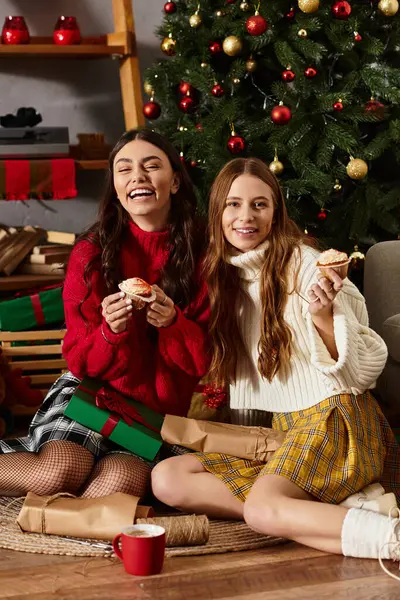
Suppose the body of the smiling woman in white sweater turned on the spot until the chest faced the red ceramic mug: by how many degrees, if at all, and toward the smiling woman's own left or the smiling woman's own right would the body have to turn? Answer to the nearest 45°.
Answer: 0° — they already face it

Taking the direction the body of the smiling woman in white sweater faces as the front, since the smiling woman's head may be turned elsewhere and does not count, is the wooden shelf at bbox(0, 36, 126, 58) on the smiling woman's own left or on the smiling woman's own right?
on the smiling woman's own right

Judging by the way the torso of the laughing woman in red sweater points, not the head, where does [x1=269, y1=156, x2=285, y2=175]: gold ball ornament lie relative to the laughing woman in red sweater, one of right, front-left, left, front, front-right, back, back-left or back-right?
back-left

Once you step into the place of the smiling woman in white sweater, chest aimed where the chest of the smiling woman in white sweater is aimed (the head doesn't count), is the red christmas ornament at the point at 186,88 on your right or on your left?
on your right

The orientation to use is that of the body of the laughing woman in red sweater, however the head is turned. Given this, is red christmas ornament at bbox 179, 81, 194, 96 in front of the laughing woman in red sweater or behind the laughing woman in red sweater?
behind

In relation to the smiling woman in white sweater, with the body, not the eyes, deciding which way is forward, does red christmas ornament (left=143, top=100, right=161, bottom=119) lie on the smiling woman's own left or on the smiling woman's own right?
on the smiling woman's own right

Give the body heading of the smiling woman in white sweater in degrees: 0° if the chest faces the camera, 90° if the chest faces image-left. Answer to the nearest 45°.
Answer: approximately 45°

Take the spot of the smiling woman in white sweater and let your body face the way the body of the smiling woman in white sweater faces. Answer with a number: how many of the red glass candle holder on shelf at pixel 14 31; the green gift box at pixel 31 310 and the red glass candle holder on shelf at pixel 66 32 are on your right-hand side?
3

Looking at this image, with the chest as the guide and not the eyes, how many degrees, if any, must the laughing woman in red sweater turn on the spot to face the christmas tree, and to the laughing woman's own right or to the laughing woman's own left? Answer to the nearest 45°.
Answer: approximately 135° to the laughing woman's own left

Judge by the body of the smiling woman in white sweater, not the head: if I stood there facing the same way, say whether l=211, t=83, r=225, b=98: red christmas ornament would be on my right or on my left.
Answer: on my right

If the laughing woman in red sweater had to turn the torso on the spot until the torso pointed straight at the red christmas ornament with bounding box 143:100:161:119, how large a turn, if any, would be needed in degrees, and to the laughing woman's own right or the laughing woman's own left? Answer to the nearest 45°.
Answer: approximately 180°

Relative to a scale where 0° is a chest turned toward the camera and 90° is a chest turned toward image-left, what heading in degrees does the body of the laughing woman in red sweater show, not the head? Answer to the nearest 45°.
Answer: approximately 0°
